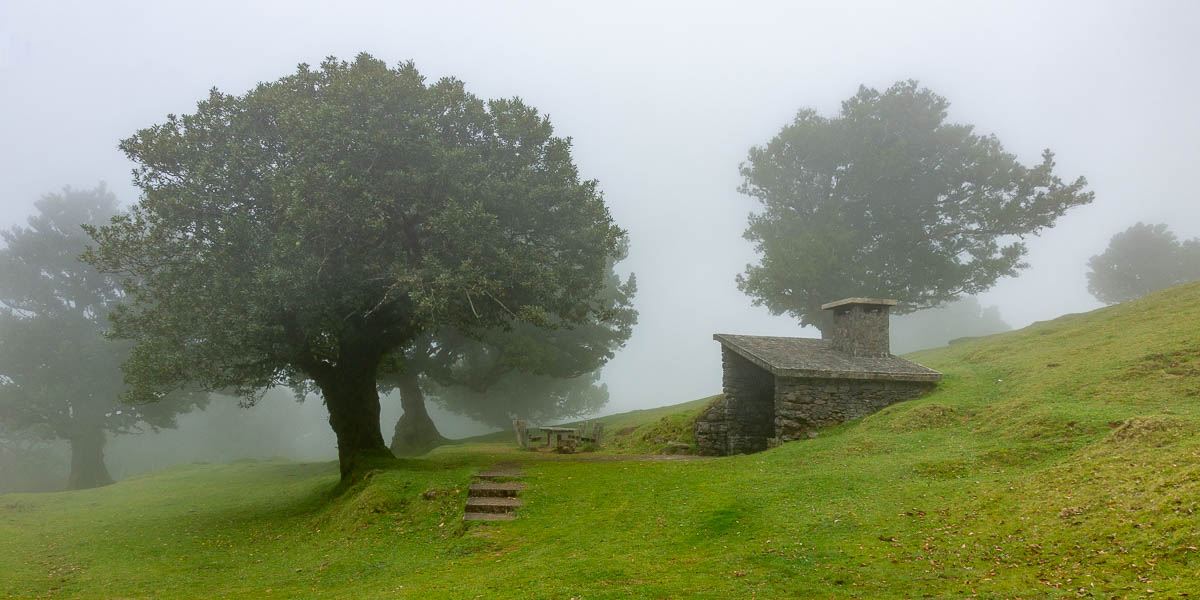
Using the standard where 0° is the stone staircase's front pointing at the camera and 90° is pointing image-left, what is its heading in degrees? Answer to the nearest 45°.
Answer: approximately 0°

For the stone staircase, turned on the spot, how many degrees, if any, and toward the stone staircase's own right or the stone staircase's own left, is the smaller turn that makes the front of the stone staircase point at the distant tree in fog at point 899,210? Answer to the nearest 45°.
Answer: approximately 135° to the stone staircase's own left

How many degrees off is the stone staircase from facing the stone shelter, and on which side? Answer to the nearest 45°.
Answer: approximately 135° to its left

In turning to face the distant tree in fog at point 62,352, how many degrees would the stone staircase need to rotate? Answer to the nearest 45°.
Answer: approximately 135° to its right

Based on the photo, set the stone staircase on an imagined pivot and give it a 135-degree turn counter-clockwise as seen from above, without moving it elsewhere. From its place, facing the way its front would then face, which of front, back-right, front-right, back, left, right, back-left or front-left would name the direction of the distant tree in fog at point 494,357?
front-left
